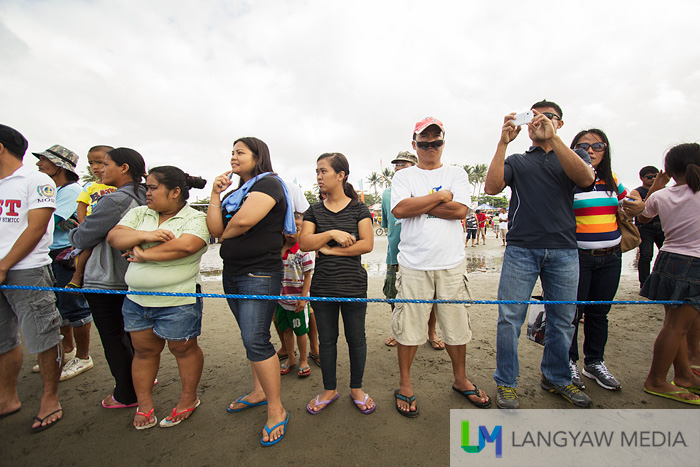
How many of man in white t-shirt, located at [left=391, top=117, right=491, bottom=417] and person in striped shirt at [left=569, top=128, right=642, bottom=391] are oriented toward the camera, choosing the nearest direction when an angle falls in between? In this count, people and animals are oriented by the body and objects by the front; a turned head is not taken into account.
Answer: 2

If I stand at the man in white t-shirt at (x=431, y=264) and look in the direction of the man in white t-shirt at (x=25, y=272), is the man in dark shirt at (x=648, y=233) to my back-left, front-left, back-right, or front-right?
back-right

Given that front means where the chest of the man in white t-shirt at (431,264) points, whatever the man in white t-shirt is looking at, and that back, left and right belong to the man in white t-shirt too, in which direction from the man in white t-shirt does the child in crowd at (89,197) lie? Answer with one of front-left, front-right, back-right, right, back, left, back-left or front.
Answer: right

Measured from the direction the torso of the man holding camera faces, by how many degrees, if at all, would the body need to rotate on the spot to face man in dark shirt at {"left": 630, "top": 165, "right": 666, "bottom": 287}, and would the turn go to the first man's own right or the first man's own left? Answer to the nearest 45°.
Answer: approximately 180°

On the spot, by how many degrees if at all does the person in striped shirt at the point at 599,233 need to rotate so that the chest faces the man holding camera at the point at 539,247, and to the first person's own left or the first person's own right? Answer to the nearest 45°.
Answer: approximately 45° to the first person's own right
